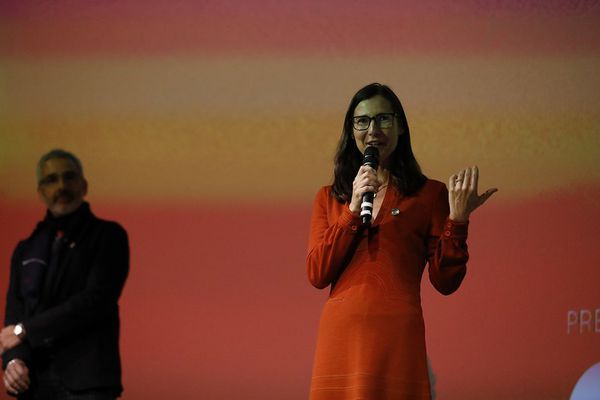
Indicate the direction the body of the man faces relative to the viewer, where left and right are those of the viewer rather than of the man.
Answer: facing the viewer and to the left of the viewer

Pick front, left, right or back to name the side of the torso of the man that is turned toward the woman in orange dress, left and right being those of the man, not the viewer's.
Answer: left

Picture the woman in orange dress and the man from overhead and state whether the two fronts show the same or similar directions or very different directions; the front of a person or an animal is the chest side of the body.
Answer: same or similar directions

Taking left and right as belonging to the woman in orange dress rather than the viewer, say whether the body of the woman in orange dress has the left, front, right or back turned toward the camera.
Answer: front

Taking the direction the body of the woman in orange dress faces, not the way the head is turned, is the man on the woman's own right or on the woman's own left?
on the woman's own right

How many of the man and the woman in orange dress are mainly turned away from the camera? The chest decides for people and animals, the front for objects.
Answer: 0
